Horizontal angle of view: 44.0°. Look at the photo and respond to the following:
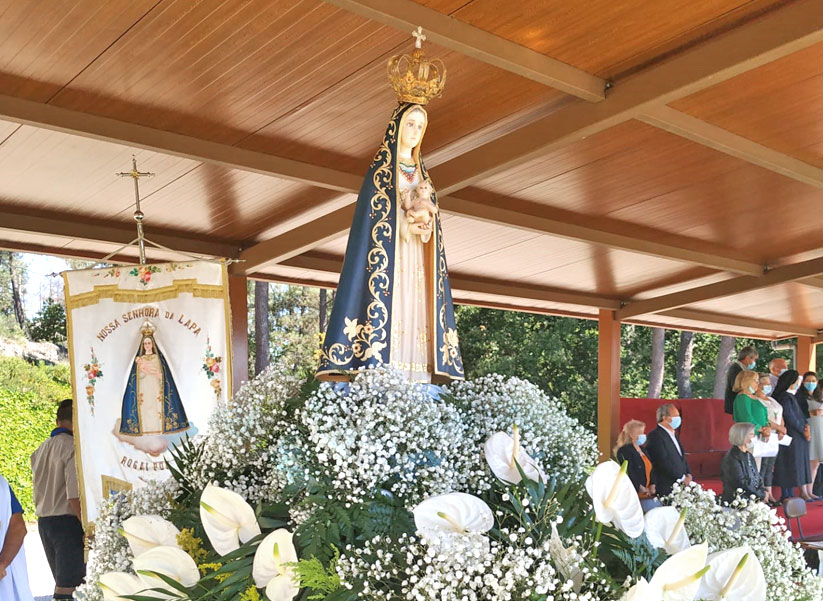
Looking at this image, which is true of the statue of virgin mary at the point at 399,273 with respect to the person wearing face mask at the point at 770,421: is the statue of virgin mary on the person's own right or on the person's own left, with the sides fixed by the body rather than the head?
on the person's own right

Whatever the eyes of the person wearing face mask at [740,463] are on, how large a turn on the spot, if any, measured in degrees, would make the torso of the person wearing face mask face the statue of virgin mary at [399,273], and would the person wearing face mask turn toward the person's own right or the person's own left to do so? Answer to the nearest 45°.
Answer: approximately 90° to the person's own right

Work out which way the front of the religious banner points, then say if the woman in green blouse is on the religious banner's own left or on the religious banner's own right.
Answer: on the religious banner's own left

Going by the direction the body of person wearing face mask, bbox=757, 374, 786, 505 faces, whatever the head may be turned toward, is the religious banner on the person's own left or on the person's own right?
on the person's own right

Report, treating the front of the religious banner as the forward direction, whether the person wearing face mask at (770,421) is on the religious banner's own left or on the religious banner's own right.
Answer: on the religious banner's own left

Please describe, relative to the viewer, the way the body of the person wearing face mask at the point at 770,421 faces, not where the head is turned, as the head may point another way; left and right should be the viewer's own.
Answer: facing the viewer and to the right of the viewer
